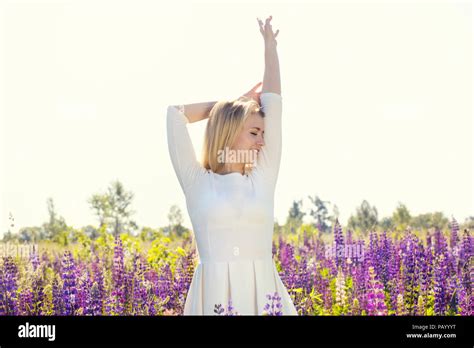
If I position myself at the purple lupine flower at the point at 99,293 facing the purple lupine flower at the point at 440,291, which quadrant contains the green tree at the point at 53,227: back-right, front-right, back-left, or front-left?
back-left

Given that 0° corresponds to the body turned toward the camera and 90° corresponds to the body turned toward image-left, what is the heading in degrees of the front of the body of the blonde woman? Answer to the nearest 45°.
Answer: approximately 0°

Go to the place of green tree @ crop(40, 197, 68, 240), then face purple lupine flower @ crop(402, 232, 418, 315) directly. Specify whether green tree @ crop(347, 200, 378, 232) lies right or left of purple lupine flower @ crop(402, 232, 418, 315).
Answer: left

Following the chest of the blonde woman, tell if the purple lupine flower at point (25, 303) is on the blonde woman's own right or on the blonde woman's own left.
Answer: on the blonde woman's own right

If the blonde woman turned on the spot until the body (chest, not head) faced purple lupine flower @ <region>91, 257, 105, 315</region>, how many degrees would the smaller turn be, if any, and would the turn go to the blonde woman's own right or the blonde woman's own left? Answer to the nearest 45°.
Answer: approximately 135° to the blonde woman's own right

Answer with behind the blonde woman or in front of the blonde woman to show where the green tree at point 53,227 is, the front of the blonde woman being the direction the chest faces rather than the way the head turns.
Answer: behind

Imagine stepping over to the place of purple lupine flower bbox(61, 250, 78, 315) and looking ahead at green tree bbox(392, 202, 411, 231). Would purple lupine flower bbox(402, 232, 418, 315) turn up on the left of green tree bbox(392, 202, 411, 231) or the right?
right

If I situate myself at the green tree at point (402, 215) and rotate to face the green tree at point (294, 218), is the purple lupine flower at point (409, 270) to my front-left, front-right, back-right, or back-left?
front-left

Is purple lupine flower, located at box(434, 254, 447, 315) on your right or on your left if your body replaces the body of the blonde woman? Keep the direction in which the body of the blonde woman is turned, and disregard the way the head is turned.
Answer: on your left

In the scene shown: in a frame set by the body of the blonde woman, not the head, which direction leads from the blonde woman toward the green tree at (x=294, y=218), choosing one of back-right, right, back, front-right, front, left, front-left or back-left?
back

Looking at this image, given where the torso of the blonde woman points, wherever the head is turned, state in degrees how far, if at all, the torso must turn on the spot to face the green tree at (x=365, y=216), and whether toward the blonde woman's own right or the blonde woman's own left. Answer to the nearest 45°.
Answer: approximately 180°

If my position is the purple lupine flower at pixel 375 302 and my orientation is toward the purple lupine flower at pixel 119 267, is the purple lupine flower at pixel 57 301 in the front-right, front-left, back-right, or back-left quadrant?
front-left

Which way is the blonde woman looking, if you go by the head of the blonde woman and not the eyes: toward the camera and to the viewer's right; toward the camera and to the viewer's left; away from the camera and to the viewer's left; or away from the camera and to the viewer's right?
toward the camera and to the viewer's right
